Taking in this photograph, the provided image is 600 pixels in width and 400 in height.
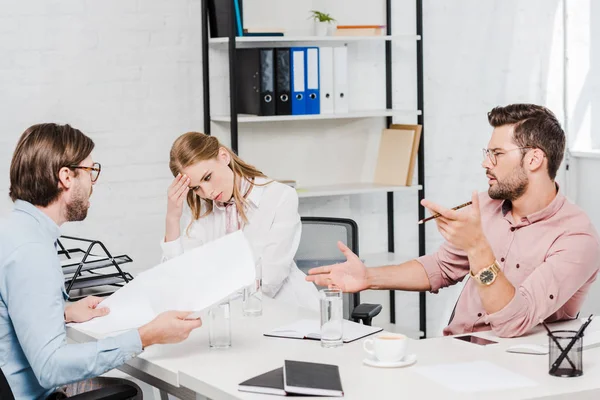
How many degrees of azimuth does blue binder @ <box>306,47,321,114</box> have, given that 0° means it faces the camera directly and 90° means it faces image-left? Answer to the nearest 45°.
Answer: approximately 0°

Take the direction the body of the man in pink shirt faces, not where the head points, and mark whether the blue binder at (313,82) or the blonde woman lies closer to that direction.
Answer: the blonde woman

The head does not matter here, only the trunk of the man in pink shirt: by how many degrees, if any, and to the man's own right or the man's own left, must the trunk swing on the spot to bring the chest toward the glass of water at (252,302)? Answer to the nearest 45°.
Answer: approximately 45° to the man's own right

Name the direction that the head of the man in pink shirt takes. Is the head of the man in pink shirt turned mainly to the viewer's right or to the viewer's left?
to the viewer's left

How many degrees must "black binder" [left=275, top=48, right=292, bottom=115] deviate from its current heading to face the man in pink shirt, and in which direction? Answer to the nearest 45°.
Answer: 0° — it already faces them

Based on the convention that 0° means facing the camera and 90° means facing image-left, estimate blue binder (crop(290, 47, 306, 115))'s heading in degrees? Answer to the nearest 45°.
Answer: approximately 0°

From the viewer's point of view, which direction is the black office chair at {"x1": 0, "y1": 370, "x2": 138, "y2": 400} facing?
to the viewer's right
